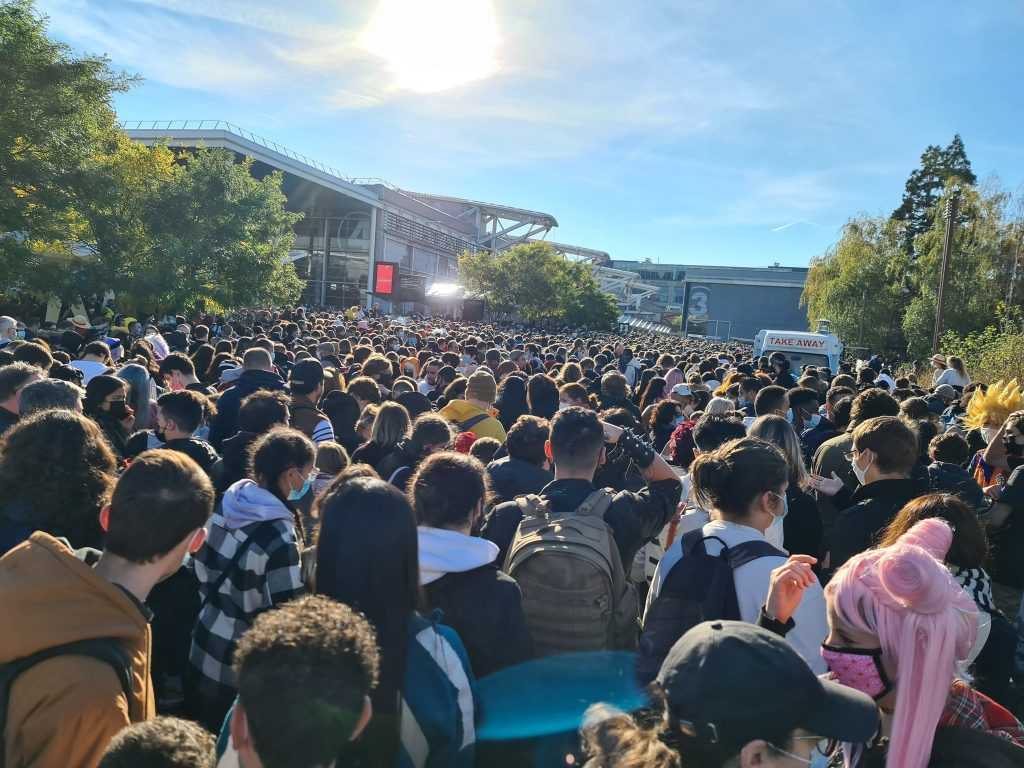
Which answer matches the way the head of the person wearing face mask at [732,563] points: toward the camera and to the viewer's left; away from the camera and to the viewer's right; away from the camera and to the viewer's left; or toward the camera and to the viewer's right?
away from the camera and to the viewer's right

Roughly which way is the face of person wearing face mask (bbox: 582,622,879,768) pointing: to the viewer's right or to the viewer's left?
to the viewer's right

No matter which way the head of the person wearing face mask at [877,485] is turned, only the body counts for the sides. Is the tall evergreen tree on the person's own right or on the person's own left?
on the person's own right

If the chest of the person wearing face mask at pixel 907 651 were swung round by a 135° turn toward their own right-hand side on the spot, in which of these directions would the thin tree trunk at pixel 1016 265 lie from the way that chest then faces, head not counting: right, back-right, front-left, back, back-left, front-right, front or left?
front-left

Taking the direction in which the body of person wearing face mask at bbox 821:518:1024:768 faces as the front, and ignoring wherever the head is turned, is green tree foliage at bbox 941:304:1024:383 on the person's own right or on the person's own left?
on the person's own right

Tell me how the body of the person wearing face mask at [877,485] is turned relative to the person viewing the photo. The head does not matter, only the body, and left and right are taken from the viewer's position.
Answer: facing away from the viewer and to the left of the viewer

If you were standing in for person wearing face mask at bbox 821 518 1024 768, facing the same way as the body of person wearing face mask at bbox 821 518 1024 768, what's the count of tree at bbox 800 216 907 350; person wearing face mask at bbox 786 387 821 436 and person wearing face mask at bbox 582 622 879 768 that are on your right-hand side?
2

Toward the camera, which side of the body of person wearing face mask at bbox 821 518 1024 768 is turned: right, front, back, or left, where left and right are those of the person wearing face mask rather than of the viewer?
left

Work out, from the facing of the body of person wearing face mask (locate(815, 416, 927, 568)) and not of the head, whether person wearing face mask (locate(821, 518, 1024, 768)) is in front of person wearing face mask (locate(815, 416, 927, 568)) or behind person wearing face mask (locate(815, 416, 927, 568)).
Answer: behind

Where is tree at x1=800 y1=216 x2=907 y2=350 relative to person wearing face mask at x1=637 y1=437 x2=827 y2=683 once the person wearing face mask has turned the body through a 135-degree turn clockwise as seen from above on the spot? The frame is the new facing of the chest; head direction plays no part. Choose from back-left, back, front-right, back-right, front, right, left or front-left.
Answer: back

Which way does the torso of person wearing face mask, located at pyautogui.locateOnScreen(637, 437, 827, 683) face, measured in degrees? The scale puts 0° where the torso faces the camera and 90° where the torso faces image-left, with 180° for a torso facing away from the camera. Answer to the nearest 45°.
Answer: approximately 225°

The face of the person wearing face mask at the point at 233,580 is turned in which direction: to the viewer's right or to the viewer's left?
to the viewer's right
